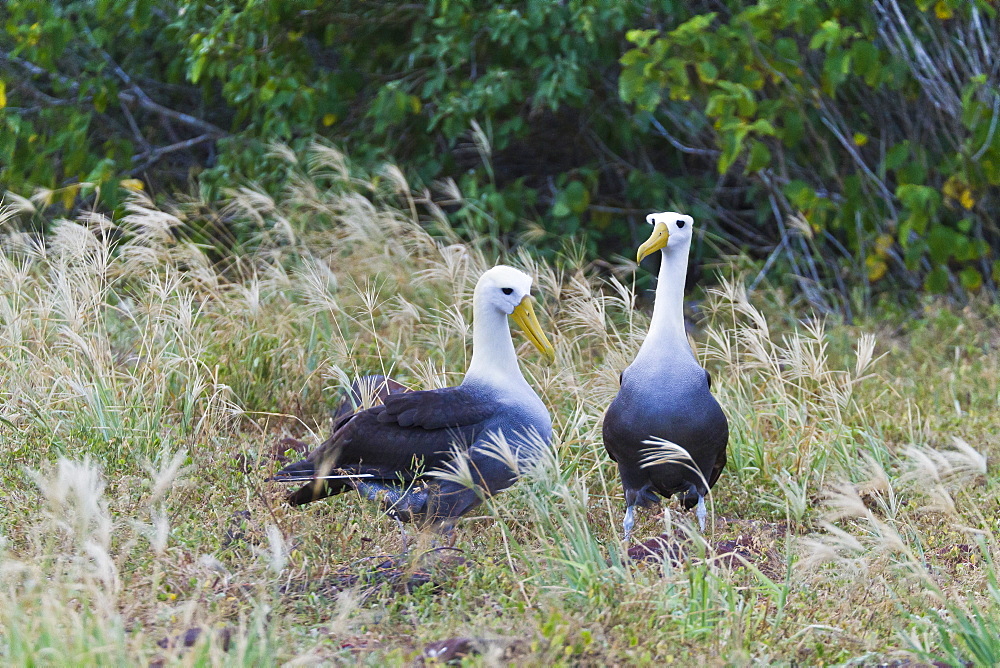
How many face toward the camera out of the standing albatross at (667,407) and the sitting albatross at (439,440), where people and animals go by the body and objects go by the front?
1

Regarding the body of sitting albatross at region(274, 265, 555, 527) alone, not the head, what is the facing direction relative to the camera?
to the viewer's right

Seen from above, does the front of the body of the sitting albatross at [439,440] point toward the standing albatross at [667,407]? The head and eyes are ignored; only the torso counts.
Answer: yes

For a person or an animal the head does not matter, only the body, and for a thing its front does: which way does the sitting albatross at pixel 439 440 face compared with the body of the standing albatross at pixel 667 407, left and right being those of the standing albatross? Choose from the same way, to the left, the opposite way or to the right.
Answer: to the left

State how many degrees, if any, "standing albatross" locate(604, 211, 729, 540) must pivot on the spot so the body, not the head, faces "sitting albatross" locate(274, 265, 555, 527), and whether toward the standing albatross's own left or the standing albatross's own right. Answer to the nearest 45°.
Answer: approximately 90° to the standing albatross's own right

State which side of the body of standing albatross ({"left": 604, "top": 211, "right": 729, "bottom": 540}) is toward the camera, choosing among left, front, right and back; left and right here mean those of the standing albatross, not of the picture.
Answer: front
